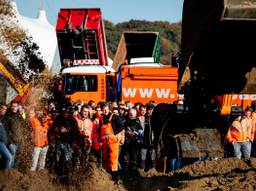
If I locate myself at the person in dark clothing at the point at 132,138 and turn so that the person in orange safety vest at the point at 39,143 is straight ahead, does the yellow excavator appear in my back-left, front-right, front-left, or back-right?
front-right

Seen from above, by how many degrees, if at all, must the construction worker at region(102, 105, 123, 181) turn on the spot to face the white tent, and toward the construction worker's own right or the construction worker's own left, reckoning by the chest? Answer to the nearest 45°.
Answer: approximately 180°

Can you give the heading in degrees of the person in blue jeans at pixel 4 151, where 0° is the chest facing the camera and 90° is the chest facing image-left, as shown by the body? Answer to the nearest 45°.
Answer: approximately 270°

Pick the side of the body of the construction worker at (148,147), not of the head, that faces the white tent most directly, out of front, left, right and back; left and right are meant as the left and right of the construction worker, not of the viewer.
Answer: back

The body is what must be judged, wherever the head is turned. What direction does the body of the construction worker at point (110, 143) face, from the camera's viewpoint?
toward the camera

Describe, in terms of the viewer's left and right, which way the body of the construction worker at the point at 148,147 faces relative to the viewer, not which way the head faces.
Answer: facing the viewer
